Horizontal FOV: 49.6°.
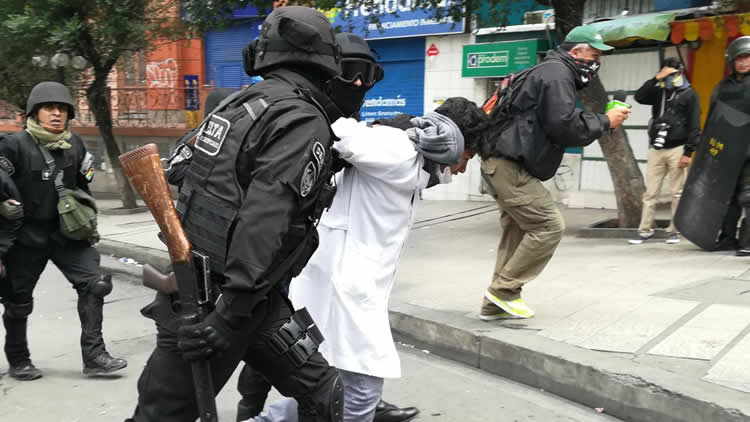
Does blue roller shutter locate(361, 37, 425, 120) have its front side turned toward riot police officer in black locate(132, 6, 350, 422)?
yes

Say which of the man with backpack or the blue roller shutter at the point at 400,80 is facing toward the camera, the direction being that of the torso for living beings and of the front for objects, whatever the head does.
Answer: the blue roller shutter

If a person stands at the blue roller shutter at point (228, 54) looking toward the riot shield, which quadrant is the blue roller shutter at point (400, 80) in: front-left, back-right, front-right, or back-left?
front-left

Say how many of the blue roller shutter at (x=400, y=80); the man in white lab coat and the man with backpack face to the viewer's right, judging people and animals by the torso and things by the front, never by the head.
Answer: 2

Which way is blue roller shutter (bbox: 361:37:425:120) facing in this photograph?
toward the camera

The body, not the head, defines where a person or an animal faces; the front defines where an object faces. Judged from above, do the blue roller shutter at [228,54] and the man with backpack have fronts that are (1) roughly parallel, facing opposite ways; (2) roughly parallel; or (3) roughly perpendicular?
roughly perpendicular

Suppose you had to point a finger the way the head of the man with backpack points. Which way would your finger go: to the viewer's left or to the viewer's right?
to the viewer's right

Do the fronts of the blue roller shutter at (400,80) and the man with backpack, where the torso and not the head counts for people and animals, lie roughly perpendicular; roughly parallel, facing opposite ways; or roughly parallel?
roughly perpendicular

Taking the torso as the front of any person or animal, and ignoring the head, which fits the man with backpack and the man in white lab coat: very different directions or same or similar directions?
same or similar directions

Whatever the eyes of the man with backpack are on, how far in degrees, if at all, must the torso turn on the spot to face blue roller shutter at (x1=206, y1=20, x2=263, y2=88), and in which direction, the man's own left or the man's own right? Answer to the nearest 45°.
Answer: approximately 135° to the man's own left

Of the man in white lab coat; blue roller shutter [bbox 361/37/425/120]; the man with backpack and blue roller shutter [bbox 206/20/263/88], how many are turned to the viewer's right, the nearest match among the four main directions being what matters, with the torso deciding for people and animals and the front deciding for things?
2

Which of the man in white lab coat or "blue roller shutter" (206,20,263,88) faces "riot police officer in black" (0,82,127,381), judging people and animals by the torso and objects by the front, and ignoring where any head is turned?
the blue roller shutter

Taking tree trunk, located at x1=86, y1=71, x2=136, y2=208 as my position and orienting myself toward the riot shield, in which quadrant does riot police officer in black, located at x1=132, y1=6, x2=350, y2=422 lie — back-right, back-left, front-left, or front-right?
front-right

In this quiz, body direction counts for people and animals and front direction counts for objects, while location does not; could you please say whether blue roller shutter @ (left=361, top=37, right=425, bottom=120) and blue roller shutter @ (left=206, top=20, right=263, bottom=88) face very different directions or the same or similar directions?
same or similar directions

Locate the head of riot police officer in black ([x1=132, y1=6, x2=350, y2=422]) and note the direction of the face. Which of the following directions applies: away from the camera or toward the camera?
away from the camera

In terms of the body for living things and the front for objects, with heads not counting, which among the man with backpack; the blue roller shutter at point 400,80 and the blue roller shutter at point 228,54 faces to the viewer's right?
the man with backpack

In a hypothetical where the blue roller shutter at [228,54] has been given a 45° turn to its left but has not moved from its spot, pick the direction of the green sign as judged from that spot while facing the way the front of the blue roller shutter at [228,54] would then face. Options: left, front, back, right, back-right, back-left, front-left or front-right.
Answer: front

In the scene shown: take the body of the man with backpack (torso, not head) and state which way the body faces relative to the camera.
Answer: to the viewer's right

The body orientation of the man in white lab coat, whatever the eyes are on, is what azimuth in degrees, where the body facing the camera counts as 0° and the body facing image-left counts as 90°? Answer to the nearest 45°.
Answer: approximately 270°

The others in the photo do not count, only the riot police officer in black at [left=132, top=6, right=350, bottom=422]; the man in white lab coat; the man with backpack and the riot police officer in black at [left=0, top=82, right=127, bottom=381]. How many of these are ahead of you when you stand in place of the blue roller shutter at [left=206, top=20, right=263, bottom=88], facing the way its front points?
4
